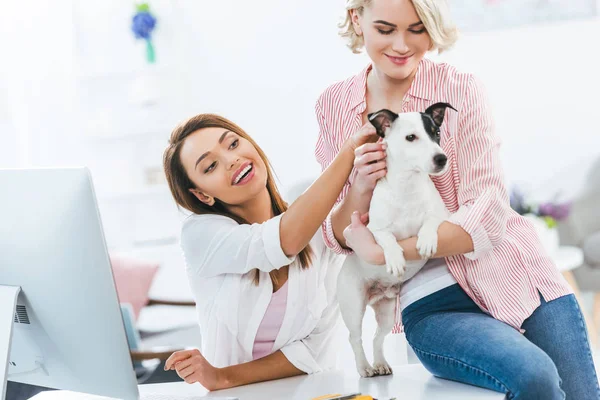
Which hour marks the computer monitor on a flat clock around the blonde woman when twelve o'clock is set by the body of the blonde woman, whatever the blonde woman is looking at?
The computer monitor is roughly at 2 o'clock from the blonde woman.

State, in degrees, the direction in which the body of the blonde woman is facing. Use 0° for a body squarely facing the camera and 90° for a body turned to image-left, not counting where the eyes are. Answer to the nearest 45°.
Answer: approximately 0°

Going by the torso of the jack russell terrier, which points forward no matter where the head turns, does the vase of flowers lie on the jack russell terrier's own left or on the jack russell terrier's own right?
on the jack russell terrier's own left

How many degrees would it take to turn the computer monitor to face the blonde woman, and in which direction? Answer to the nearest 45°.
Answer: approximately 45° to its right

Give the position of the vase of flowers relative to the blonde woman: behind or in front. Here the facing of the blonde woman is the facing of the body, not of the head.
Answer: behind

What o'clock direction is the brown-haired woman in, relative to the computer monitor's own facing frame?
The brown-haired woman is roughly at 12 o'clock from the computer monitor.

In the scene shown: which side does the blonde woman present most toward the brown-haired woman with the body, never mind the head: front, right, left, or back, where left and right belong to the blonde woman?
right

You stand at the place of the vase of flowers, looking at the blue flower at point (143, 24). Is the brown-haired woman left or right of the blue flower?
left

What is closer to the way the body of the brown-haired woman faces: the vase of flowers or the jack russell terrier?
the jack russell terrier

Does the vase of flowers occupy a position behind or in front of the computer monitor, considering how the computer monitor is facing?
in front

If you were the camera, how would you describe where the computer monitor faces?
facing away from the viewer and to the right of the viewer

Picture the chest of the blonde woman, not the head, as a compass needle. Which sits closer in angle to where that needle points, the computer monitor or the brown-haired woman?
the computer monitor

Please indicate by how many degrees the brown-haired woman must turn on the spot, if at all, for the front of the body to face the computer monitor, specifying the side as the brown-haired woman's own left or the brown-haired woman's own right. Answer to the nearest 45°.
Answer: approximately 90° to the brown-haired woman's own right

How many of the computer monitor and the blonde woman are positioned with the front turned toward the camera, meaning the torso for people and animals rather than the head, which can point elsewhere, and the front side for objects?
1
